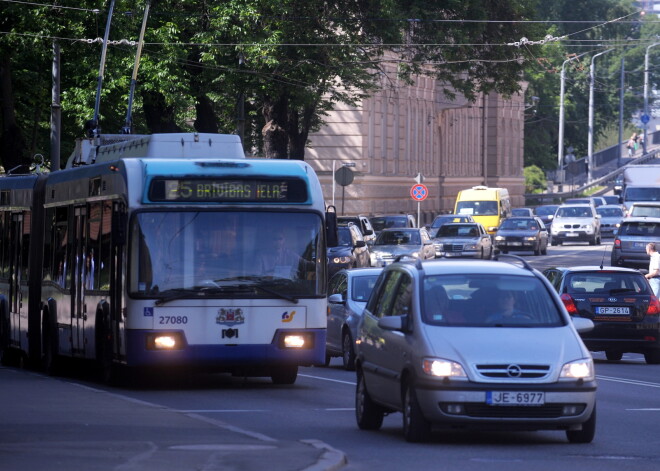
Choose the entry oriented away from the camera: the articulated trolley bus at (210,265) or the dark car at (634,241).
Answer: the dark car

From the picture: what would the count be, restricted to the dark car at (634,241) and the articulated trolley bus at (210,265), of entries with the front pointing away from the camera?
1

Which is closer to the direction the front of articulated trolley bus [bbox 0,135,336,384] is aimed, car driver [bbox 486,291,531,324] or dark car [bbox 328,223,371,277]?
the car driver

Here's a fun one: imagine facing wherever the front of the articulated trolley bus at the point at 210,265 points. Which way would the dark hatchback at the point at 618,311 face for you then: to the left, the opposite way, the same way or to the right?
the opposite way

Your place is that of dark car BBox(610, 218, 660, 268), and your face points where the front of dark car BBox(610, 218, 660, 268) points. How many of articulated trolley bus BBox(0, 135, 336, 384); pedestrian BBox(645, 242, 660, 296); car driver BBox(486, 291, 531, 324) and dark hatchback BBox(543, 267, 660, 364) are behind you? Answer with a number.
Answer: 4

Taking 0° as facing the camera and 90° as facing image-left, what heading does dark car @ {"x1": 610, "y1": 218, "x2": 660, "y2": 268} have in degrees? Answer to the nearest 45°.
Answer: approximately 180°

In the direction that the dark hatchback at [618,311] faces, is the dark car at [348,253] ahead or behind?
ahead

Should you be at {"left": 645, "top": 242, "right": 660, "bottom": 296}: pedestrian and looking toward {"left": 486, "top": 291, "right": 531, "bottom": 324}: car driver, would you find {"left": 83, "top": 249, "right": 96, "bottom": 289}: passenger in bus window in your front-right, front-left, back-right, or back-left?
front-right

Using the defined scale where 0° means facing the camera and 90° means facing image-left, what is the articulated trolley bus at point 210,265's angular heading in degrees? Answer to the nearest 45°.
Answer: approximately 0°

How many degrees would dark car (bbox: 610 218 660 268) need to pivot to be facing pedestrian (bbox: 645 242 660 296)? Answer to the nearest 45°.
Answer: approximately 180°

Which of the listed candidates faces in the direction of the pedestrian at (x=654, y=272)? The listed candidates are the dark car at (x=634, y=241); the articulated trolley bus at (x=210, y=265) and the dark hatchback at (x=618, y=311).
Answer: the dark hatchback

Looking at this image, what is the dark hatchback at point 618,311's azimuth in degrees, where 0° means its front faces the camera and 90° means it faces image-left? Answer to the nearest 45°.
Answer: approximately 180°

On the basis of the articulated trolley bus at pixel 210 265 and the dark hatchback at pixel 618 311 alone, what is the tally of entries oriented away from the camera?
1

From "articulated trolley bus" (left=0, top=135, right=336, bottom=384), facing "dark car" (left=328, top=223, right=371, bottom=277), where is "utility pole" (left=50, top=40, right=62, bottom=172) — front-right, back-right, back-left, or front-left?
front-left
